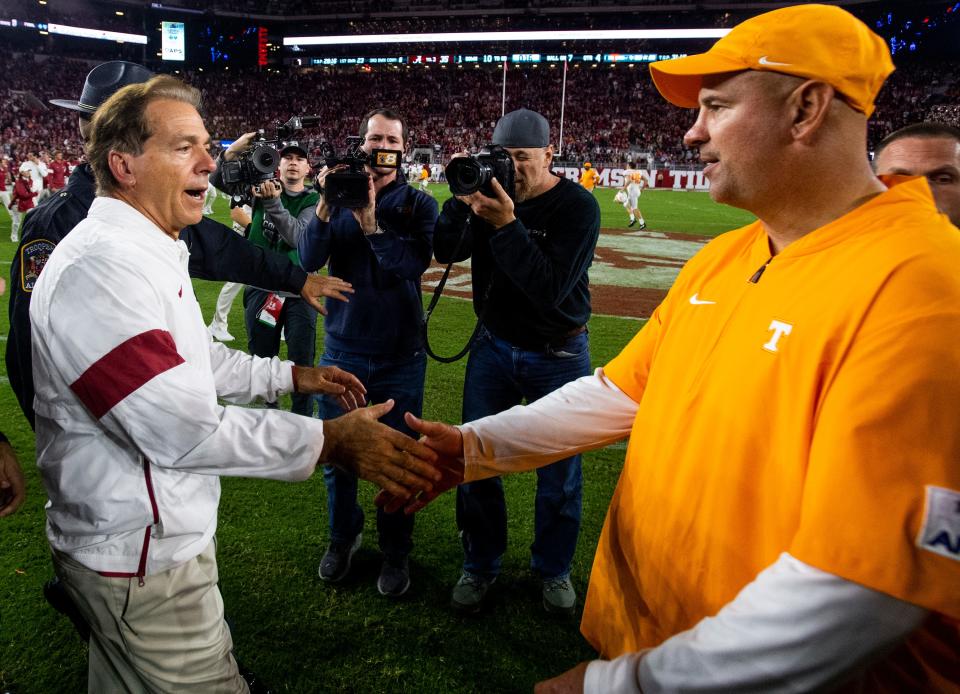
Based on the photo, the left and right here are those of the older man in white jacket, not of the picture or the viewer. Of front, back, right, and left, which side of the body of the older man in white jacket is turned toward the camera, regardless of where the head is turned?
right

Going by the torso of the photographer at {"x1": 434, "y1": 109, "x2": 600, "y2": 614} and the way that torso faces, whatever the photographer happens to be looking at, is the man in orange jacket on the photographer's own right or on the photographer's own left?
on the photographer's own left

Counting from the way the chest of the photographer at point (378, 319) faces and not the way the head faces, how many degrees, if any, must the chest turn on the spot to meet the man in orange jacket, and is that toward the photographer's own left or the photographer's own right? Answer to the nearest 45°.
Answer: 0° — they already face them

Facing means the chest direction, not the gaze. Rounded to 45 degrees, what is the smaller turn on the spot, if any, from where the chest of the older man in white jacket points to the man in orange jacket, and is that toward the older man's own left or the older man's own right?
approximately 45° to the older man's own right

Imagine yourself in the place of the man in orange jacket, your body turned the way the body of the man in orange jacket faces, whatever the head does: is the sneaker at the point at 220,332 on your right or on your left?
on your right

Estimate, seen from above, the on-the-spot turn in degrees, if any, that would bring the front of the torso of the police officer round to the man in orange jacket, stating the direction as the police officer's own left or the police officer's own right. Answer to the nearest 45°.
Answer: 0° — they already face them

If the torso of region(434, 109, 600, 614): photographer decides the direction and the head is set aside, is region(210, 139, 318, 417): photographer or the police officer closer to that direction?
the police officer

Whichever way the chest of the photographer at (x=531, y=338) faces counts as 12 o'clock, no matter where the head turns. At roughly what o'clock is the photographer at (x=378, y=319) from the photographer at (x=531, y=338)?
the photographer at (x=378, y=319) is roughly at 2 o'clock from the photographer at (x=531, y=338).

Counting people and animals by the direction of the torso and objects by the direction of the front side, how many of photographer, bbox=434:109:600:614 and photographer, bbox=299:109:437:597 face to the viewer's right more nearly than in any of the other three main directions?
0

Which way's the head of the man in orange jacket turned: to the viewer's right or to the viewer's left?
to the viewer's left
